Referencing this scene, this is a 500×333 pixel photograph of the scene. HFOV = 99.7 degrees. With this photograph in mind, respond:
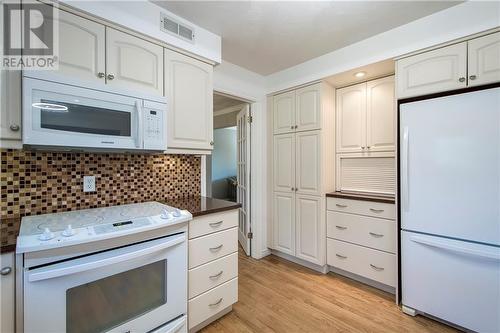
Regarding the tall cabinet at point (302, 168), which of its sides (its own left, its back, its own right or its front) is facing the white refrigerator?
left

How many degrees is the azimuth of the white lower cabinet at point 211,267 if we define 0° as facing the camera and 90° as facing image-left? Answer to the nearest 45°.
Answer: approximately 315°

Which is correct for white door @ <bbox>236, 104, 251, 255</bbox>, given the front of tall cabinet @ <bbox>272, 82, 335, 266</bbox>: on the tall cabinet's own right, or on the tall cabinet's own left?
on the tall cabinet's own right

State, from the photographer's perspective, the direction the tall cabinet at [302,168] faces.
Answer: facing the viewer and to the left of the viewer

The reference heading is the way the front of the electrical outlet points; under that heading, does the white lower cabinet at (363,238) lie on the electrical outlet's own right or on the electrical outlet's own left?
on the electrical outlet's own left

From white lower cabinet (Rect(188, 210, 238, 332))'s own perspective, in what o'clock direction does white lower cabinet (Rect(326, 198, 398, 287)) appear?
white lower cabinet (Rect(326, 198, 398, 287)) is roughly at 10 o'clock from white lower cabinet (Rect(188, 210, 238, 332)).

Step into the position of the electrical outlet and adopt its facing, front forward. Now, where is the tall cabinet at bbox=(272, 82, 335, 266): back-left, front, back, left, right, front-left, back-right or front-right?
left

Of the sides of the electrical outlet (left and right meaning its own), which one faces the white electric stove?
front

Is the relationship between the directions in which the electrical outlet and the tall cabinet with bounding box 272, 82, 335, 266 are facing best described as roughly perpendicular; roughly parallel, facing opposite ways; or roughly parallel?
roughly perpendicular

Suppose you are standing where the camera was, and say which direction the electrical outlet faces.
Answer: facing the viewer

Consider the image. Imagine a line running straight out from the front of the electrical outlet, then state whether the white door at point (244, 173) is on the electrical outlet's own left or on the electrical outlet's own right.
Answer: on the electrical outlet's own left
